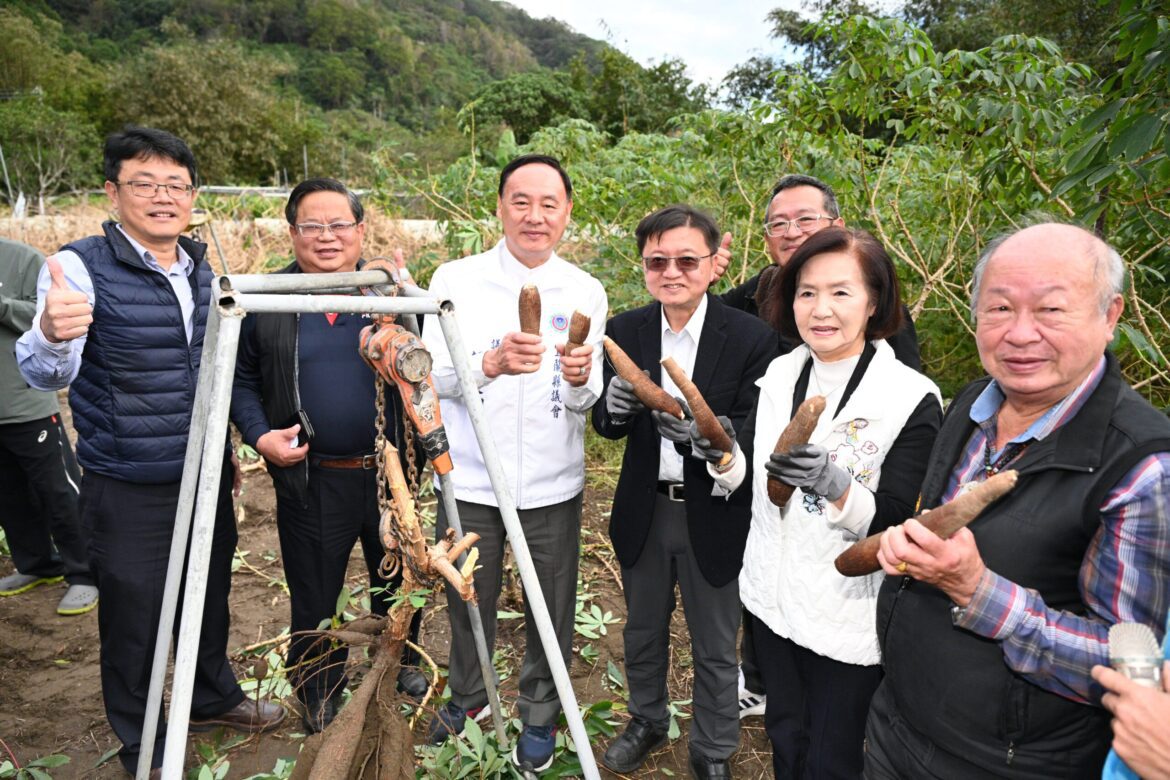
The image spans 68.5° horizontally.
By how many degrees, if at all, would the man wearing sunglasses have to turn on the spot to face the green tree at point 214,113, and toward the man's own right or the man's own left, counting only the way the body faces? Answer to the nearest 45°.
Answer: approximately 135° to the man's own right

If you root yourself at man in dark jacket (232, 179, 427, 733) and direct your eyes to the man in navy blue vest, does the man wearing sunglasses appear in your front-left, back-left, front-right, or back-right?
back-left

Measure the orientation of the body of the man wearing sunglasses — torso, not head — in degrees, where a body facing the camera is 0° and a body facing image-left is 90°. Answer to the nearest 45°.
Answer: approximately 0°

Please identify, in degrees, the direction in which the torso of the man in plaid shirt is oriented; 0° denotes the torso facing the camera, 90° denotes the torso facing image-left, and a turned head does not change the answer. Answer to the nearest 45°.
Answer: approximately 45°

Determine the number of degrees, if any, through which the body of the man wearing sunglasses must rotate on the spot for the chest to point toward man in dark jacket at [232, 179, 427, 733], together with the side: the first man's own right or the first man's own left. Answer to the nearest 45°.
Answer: approximately 90° to the first man's own right

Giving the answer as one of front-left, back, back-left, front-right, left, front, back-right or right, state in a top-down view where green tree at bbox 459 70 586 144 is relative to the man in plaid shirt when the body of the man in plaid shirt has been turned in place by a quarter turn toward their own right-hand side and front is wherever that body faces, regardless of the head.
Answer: front
